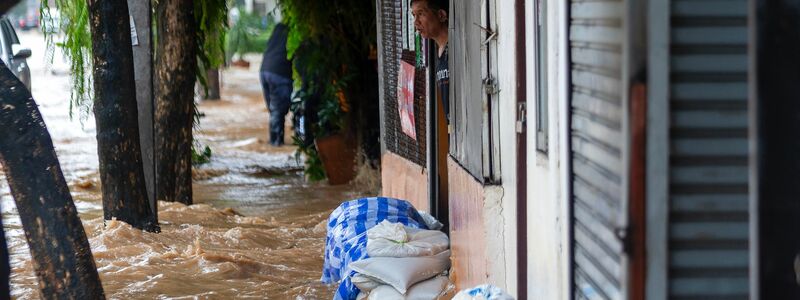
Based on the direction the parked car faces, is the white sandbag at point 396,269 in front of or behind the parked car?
in front

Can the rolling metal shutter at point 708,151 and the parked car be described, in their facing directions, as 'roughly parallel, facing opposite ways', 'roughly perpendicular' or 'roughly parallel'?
roughly perpendicular
